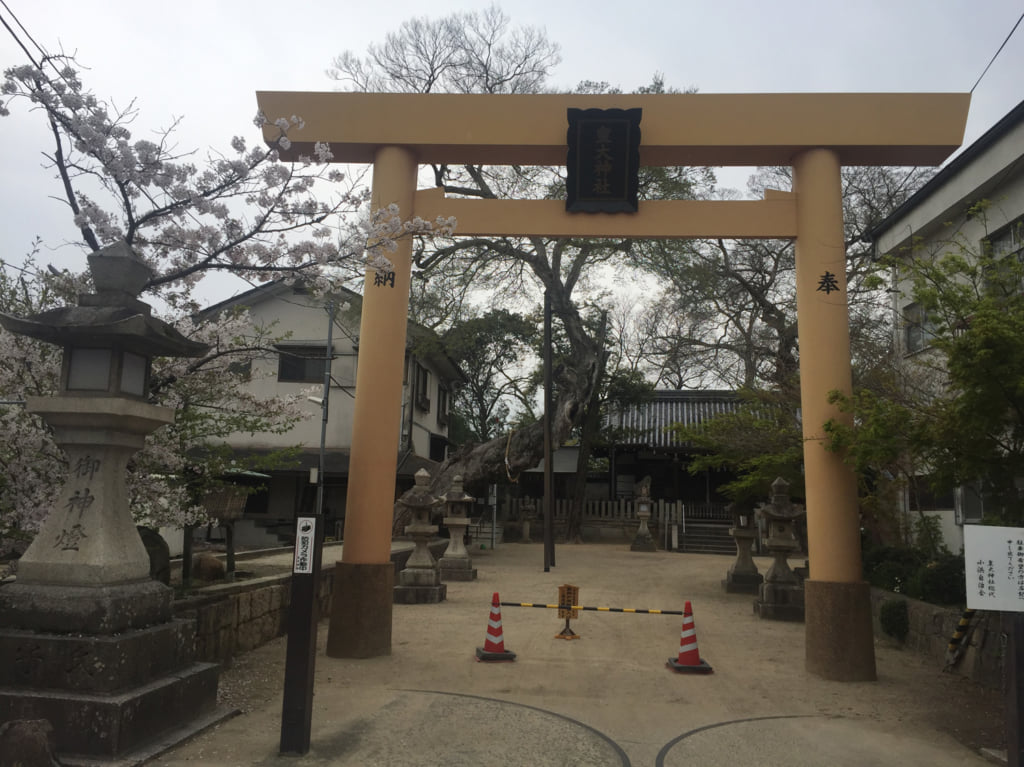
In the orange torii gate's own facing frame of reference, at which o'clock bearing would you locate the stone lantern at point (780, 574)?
The stone lantern is roughly at 7 o'clock from the orange torii gate.

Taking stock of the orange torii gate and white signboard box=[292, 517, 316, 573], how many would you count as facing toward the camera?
2

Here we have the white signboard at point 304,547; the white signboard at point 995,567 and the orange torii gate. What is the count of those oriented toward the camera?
3

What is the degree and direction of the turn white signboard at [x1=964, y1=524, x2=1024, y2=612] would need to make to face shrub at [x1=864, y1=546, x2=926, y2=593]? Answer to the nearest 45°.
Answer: approximately 180°

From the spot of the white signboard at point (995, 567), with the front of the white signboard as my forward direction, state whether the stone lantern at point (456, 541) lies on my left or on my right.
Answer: on my right

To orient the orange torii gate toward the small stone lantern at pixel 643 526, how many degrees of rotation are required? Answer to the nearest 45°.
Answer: approximately 180°

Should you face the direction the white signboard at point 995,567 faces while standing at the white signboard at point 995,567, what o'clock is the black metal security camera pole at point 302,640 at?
The black metal security camera pole is roughly at 2 o'clock from the white signboard.

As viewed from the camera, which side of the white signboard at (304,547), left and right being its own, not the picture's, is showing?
front

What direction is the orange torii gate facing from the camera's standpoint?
toward the camera

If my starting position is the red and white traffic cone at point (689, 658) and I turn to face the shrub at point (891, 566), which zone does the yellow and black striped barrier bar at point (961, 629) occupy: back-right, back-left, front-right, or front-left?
front-right

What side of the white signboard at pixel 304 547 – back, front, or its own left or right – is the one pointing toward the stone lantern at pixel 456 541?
back

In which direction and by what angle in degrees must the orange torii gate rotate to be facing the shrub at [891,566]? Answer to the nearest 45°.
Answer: approximately 135° to its left
